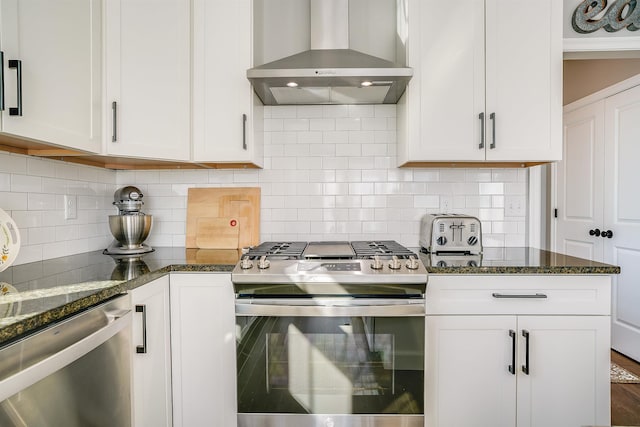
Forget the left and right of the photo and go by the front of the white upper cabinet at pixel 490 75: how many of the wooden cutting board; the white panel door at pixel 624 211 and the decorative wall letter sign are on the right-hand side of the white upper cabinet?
1

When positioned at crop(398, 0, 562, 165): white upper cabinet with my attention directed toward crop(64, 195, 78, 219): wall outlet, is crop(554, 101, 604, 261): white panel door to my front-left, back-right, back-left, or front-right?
back-right

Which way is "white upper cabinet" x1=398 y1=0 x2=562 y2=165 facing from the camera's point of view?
toward the camera

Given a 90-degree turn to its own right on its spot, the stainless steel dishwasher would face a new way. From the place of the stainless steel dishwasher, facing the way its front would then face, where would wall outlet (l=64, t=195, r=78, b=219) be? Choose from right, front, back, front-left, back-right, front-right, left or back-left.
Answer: back-right

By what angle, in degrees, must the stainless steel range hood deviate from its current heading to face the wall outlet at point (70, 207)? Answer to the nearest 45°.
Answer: approximately 90° to its right

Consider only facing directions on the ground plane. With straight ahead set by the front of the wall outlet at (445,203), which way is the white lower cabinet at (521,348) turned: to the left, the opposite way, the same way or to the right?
the same way

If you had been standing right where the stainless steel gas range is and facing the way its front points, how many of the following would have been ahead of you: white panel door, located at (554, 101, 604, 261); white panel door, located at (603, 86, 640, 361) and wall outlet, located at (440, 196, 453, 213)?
0

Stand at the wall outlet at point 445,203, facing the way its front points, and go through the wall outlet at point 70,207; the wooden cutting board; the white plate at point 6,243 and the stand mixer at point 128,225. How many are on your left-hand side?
0

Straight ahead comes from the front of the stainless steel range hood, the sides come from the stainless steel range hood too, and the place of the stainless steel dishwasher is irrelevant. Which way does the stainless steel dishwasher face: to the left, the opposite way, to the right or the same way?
to the left

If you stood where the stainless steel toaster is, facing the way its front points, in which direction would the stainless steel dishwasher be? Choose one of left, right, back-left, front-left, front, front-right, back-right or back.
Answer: front-right

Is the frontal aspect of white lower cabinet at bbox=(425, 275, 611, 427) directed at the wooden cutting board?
no

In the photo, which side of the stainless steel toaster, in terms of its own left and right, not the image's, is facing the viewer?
front

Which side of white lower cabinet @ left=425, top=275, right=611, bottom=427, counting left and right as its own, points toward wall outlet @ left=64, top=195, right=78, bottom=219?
right
